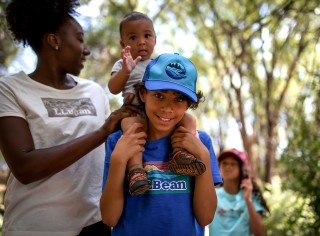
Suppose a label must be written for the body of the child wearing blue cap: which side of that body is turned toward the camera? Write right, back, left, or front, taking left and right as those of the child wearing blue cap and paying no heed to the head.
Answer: front

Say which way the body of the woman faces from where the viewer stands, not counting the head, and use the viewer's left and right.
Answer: facing the viewer and to the right of the viewer

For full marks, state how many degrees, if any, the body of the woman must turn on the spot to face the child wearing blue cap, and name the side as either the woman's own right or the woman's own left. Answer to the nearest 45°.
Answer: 0° — they already face them

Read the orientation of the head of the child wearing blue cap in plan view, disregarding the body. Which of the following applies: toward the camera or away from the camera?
toward the camera

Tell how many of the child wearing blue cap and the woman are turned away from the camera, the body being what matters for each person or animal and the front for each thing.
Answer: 0

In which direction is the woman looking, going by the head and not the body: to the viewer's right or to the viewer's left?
to the viewer's right

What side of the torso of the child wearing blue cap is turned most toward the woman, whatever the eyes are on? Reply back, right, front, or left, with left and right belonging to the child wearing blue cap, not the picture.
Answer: right
